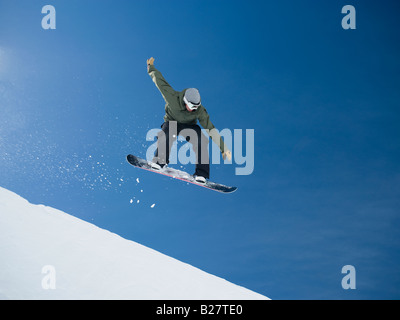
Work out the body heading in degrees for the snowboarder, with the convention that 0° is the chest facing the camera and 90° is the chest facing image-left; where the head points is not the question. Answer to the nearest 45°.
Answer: approximately 0°
